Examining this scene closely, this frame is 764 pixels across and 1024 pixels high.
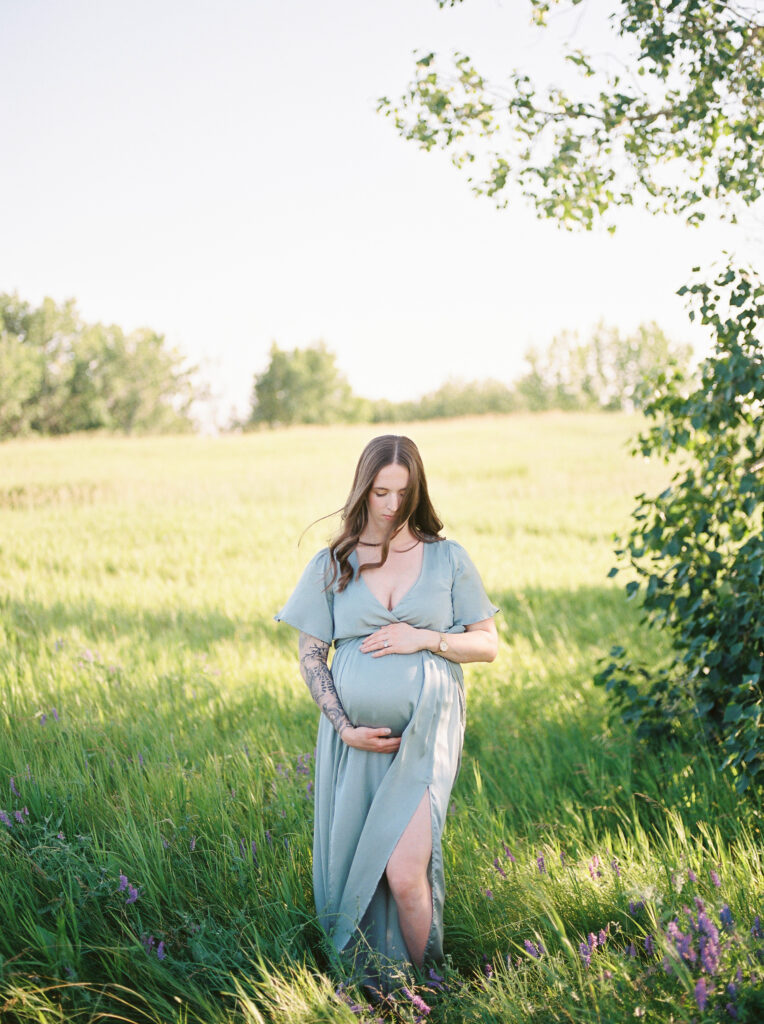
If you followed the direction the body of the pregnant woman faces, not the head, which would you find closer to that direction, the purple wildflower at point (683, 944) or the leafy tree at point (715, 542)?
the purple wildflower

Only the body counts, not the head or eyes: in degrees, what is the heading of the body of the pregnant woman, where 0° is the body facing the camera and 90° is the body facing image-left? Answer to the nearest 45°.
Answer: approximately 0°
